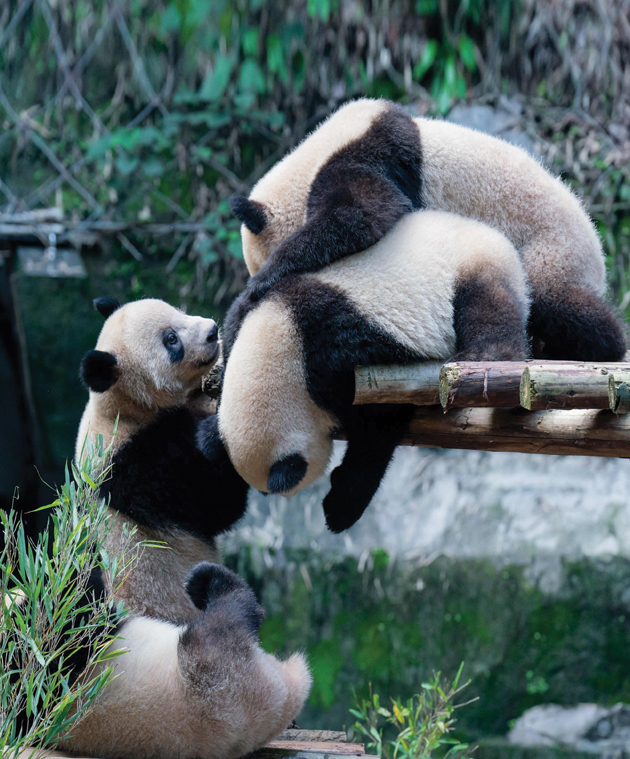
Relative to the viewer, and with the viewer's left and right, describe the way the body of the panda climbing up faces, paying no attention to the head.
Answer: facing to the right of the viewer

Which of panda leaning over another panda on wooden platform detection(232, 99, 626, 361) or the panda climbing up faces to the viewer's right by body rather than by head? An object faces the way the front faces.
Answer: the panda climbing up

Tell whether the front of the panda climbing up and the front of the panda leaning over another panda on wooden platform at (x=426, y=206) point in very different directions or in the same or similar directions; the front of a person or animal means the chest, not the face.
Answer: very different directions

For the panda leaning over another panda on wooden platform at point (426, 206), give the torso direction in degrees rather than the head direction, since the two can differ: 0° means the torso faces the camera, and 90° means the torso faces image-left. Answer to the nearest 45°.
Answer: approximately 90°

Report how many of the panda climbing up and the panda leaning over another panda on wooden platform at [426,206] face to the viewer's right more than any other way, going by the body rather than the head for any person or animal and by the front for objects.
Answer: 1
